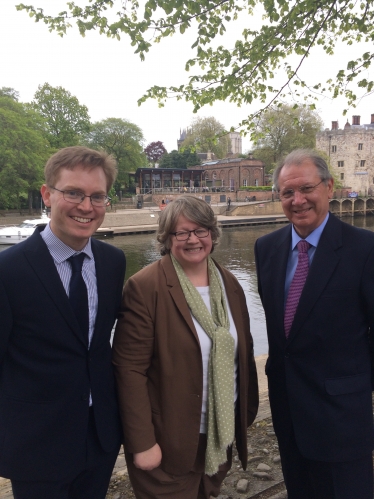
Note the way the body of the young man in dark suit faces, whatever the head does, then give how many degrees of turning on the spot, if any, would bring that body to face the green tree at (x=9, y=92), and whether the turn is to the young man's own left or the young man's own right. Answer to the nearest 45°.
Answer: approximately 135° to the young man's own left

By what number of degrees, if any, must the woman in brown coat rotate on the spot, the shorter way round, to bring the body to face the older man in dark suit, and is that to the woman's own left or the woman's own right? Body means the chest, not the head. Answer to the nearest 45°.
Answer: approximately 45° to the woman's own left

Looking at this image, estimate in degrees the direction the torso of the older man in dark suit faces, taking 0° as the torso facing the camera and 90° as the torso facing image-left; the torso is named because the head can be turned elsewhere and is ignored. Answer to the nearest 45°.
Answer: approximately 45°

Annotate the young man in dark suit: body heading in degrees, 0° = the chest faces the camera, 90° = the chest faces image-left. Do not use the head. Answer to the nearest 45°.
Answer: approximately 315°

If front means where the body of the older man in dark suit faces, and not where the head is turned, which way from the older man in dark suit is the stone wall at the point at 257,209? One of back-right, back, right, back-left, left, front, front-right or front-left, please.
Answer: back-right

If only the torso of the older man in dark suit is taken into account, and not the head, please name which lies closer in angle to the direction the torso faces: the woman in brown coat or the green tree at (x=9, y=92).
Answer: the woman in brown coat

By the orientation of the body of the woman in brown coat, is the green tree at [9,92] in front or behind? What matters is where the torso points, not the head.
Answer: behind

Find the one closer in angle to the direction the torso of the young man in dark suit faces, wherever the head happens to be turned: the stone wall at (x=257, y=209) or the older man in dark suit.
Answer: the older man in dark suit

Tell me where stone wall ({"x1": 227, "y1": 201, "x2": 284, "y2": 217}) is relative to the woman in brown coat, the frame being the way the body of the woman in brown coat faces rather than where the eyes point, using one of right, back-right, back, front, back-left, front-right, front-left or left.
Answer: back-left

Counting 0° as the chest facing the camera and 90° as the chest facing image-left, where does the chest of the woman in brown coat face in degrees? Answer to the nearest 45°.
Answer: approximately 315°
